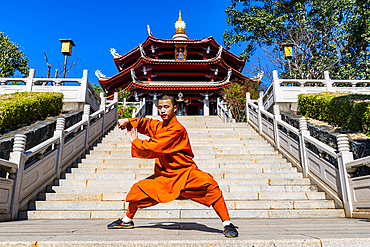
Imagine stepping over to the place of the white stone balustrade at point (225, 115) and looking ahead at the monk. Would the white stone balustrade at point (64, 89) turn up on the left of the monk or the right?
right

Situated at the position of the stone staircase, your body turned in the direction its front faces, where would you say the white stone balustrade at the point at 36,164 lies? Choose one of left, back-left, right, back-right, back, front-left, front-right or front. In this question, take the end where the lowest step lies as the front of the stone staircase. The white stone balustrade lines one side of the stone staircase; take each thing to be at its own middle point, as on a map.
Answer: right

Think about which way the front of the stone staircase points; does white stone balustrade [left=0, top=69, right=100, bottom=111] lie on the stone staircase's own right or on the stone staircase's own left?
on the stone staircase's own right

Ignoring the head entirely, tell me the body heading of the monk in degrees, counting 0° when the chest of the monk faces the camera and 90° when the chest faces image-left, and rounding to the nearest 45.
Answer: approximately 45°

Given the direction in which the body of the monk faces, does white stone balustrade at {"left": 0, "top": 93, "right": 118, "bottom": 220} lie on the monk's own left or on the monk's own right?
on the monk's own right

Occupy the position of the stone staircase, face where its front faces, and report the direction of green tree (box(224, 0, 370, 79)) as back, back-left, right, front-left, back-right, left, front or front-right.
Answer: back-left

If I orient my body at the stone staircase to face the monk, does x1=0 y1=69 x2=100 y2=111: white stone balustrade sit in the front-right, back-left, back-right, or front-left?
back-right

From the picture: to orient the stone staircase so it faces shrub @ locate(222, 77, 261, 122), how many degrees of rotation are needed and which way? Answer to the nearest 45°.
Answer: approximately 180°

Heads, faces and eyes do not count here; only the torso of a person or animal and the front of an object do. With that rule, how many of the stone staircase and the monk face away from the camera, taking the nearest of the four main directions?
0

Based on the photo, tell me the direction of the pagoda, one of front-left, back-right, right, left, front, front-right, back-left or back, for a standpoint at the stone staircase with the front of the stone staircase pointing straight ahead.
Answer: back

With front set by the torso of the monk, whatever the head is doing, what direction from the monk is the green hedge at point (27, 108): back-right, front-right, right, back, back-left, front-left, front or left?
right

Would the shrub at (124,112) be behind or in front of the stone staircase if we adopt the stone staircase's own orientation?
behind

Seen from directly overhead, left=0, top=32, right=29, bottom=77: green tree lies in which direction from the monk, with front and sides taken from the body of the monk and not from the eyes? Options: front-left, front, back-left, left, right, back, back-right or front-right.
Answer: right

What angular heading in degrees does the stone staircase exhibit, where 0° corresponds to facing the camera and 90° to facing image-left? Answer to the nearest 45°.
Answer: approximately 0°
